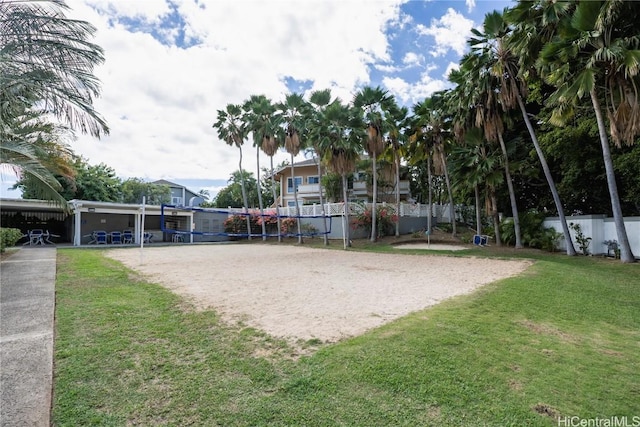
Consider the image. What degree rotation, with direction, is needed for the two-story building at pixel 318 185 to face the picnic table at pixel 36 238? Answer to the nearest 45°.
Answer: approximately 45° to its right

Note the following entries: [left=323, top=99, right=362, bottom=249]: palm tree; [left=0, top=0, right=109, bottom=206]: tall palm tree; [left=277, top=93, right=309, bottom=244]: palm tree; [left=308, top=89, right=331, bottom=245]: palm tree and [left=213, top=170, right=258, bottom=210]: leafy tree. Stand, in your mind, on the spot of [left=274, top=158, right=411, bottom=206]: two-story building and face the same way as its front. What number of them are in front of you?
4

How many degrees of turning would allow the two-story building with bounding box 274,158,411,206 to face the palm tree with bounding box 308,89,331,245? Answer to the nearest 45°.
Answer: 0° — it already faces it

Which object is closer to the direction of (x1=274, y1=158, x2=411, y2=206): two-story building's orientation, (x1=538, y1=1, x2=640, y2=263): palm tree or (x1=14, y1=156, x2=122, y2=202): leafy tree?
the palm tree

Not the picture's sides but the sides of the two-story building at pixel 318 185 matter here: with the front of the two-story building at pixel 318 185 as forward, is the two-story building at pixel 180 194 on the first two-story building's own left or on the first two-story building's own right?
on the first two-story building's own right

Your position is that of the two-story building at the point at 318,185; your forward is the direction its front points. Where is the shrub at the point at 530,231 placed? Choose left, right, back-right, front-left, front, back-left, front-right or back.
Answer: front-left

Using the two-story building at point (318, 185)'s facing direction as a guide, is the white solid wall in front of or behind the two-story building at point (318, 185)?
in front

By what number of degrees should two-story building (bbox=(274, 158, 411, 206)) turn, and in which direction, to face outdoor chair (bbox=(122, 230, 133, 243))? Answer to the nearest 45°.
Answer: approximately 45° to its right

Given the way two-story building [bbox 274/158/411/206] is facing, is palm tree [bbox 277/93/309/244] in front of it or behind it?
in front

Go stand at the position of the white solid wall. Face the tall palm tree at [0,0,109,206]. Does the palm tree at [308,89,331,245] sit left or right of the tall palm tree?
right

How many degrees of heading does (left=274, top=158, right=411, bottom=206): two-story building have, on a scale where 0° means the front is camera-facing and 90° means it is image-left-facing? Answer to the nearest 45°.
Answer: approximately 0°

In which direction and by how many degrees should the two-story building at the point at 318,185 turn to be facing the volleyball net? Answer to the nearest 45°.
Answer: approximately 45° to its right

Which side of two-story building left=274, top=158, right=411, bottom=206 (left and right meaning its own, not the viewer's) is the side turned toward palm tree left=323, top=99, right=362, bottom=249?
front

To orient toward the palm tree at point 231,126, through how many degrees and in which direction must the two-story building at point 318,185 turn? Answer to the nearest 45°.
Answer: approximately 45° to its right

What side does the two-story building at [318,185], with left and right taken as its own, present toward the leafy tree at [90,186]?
right
